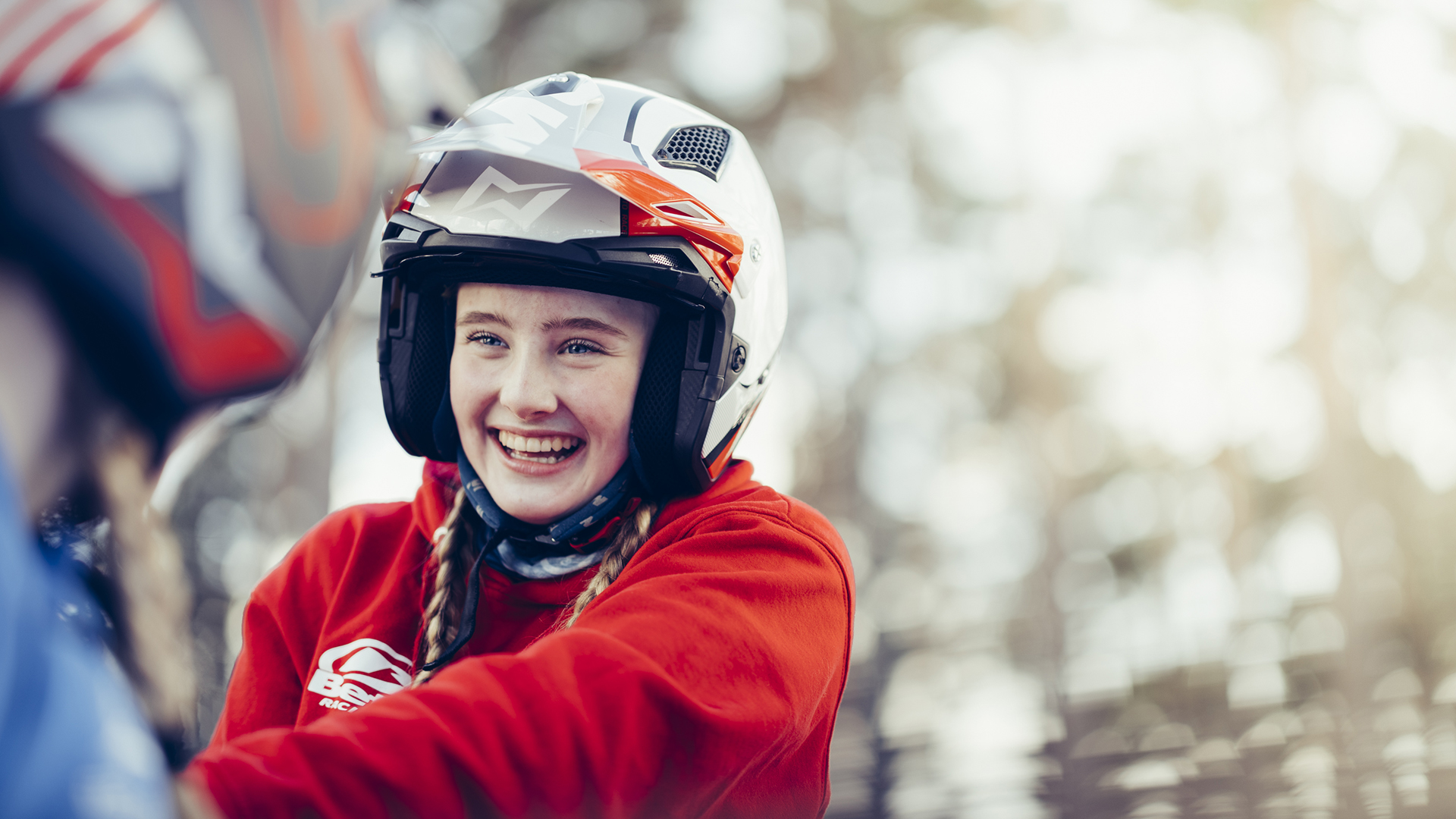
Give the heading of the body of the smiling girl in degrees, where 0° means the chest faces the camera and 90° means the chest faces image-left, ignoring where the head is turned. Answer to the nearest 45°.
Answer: approximately 45°
